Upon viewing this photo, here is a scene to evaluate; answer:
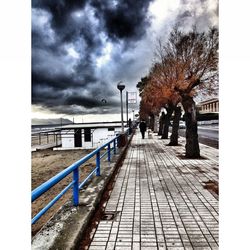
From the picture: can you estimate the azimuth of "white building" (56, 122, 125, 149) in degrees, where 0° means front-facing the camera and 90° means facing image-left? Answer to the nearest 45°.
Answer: approximately 0°

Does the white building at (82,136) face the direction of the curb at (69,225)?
yes
